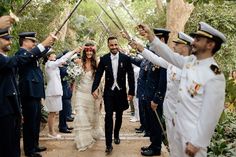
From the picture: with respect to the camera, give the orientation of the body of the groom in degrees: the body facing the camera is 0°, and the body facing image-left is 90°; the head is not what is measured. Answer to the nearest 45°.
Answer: approximately 0°

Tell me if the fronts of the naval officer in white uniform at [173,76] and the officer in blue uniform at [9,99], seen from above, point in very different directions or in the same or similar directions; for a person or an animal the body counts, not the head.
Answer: very different directions

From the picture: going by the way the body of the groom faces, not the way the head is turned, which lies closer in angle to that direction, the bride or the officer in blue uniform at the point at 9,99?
the officer in blue uniform

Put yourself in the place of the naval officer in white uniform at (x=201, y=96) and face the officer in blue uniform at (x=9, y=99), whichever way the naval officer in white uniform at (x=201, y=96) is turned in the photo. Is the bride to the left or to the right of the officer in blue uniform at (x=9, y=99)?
right

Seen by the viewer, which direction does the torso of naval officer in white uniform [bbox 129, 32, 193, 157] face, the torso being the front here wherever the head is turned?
to the viewer's left

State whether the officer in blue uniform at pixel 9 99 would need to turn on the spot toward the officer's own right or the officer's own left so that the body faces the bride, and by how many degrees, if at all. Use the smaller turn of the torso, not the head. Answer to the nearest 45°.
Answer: approximately 45° to the officer's own left

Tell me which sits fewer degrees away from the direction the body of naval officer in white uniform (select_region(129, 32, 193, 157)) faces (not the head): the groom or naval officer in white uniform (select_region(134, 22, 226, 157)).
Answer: the groom

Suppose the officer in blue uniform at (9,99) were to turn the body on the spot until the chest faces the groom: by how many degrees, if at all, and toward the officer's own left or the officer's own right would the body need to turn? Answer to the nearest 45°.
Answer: approximately 45° to the officer's own left

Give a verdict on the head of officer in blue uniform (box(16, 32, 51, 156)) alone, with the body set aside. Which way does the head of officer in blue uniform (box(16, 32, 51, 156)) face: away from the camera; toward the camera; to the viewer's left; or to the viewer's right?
to the viewer's right

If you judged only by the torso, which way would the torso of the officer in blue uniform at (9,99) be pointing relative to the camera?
to the viewer's right

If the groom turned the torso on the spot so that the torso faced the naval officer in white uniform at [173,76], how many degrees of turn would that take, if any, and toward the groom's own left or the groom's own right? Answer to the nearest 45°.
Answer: approximately 45° to the groom's own left
